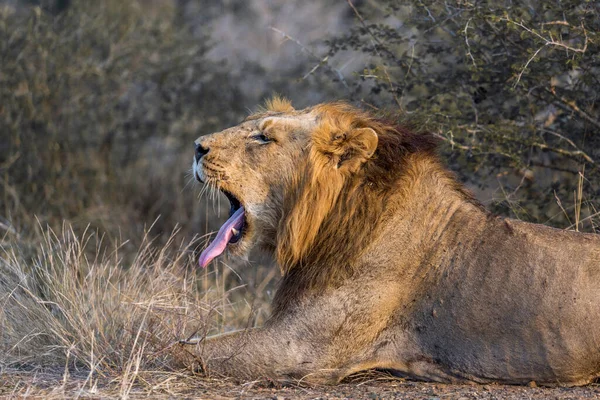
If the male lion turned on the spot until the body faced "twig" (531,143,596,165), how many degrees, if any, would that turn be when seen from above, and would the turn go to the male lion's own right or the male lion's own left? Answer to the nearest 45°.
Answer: approximately 135° to the male lion's own right

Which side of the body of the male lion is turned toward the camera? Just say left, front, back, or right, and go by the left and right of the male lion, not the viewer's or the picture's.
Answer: left
